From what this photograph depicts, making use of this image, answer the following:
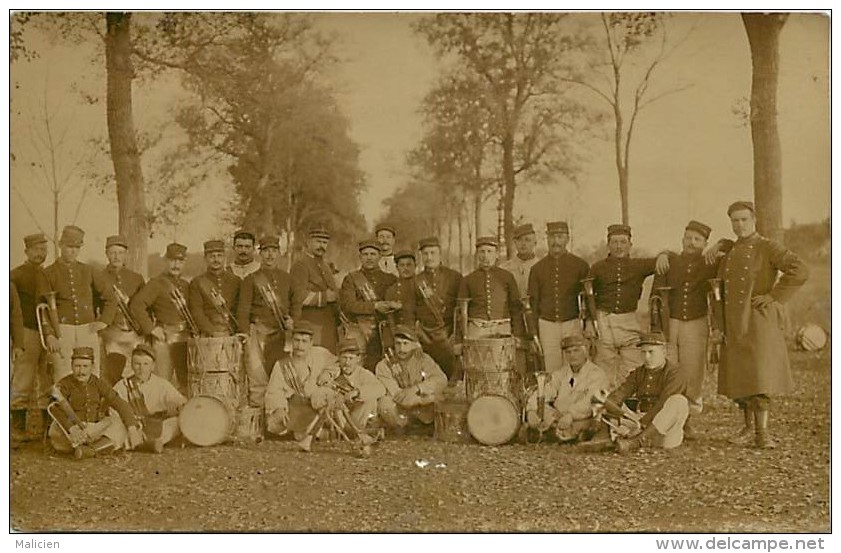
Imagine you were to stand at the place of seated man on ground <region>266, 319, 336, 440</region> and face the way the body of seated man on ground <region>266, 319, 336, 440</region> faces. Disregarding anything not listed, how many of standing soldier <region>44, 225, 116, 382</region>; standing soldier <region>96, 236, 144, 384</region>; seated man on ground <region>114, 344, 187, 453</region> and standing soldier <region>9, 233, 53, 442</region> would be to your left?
0

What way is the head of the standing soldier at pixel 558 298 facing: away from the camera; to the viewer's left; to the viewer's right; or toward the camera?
toward the camera

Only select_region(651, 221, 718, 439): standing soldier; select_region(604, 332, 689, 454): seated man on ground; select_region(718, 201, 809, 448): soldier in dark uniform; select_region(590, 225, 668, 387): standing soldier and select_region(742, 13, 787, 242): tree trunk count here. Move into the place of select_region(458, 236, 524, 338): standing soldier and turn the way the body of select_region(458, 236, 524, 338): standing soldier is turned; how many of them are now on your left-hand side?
5

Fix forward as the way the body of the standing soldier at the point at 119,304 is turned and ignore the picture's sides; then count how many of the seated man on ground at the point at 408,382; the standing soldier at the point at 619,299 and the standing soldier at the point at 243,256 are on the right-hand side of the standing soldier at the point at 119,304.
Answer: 0

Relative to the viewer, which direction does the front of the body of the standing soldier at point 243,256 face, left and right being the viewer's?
facing the viewer

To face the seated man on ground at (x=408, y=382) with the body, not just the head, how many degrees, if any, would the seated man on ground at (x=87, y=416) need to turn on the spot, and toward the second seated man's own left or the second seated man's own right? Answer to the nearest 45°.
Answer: approximately 90° to the second seated man's own left

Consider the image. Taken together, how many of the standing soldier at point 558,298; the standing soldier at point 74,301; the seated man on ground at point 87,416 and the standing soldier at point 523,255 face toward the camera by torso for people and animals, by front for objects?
4

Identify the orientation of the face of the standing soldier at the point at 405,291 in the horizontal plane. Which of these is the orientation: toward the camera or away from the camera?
toward the camera

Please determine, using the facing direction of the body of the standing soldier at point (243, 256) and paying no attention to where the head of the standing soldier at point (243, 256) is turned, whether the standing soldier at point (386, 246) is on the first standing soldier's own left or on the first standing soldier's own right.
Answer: on the first standing soldier's own left

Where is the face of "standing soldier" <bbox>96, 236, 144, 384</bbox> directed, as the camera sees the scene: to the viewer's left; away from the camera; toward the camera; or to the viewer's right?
toward the camera

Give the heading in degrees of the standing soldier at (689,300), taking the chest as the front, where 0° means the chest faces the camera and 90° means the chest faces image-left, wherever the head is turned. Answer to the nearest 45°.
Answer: approximately 0°

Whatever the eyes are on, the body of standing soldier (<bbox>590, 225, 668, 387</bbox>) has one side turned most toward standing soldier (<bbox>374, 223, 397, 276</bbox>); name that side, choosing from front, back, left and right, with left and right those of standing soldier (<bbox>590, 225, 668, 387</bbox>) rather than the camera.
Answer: right

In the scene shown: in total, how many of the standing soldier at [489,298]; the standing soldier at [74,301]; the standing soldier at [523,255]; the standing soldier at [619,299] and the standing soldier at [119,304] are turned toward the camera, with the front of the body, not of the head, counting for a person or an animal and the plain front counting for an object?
5

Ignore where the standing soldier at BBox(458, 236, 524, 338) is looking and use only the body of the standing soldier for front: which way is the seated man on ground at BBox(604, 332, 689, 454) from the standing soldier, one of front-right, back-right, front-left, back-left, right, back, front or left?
left

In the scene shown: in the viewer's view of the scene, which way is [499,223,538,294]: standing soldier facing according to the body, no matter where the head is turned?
toward the camera

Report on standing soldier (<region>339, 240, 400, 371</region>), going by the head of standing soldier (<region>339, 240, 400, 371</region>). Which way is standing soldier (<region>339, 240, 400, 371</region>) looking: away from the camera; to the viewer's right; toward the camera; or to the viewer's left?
toward the camera

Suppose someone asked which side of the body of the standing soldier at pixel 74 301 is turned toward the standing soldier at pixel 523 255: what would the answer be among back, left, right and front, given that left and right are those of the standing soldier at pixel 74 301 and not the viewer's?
left
